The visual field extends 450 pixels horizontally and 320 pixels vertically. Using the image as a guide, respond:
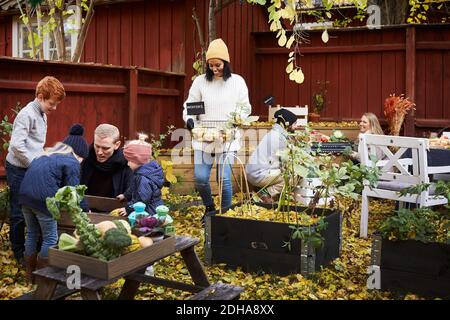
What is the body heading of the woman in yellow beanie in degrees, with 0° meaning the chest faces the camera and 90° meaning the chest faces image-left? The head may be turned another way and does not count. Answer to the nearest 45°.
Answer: approximately 0°

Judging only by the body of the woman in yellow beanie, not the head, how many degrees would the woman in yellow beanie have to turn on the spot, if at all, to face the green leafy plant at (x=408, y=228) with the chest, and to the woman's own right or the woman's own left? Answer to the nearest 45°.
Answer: approximately 45° to the woman's own left

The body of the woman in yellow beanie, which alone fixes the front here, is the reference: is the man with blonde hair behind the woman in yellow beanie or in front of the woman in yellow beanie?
in front

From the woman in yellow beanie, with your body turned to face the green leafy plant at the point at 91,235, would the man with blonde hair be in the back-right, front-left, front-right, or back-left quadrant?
front-right

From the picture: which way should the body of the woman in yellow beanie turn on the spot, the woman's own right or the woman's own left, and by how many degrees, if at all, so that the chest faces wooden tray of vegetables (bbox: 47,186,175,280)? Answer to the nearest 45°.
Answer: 0° — they already face it

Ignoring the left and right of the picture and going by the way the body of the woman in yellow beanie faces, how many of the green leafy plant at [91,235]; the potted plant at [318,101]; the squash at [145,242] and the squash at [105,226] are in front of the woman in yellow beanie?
3

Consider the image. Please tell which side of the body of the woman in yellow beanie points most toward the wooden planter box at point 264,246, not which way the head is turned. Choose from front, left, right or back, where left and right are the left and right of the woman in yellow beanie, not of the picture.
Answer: front

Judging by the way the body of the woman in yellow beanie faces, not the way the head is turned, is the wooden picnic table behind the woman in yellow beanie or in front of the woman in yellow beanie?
in front

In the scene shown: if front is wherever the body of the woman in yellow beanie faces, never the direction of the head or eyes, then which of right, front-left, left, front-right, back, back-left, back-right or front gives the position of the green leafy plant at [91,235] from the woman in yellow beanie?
front

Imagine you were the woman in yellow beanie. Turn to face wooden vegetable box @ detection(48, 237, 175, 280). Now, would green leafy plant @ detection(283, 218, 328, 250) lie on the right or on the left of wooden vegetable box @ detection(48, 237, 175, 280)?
left

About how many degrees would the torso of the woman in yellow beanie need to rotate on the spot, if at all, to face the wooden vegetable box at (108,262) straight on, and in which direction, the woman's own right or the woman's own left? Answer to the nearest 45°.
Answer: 0° — they already face it

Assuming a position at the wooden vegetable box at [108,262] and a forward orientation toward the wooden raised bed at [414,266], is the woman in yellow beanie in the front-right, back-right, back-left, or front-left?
front-left
